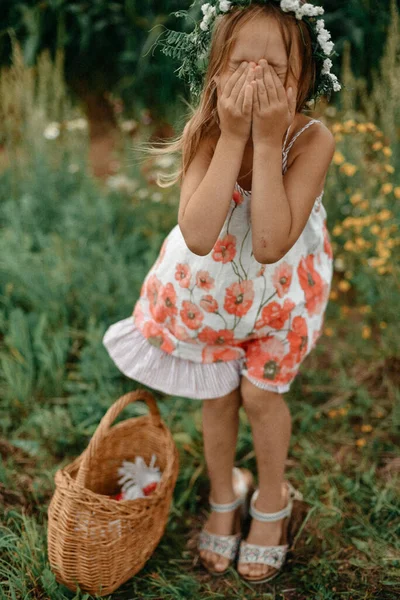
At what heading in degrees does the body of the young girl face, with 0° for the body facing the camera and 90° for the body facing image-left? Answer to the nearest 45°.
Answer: approximately 0°

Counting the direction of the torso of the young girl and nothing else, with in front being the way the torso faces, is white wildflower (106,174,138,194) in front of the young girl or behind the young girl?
behind

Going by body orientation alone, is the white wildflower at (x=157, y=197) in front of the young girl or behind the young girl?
behind
